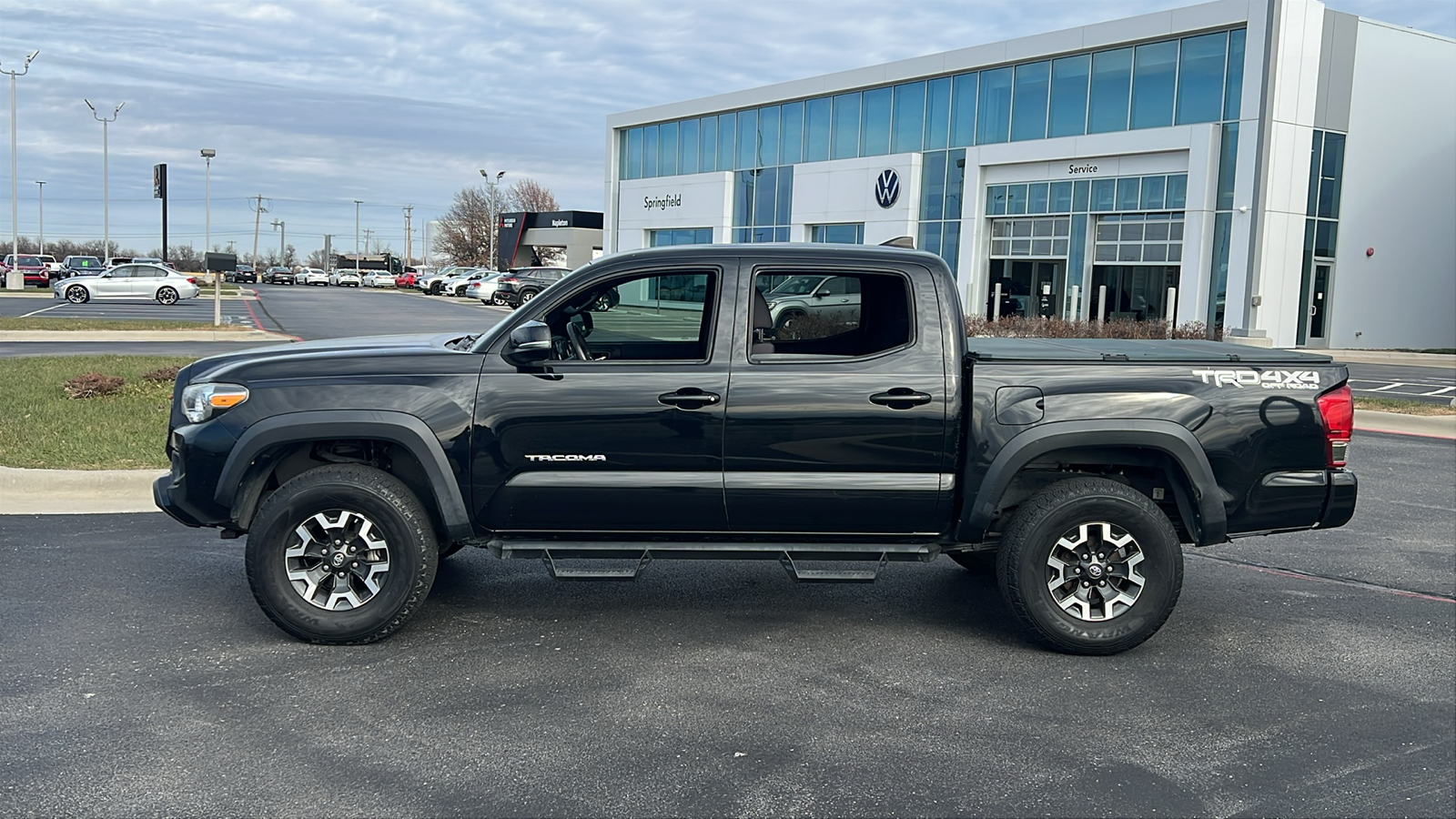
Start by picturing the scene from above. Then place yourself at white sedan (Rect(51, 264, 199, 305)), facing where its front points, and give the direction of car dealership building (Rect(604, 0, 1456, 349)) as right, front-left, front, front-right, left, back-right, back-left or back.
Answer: back-left

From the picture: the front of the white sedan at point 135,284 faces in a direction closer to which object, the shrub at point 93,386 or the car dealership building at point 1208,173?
the shrub

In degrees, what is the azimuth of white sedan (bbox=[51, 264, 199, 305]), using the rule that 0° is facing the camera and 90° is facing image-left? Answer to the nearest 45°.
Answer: approximately 90°

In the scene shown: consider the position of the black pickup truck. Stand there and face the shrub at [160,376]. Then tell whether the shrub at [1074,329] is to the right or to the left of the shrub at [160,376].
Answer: right

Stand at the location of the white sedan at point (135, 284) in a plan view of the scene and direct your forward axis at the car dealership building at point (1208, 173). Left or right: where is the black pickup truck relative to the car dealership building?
right

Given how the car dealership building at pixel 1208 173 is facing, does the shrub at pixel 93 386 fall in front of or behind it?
in front

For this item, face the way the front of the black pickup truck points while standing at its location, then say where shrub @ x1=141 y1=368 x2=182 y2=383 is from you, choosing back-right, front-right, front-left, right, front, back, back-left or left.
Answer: front-right

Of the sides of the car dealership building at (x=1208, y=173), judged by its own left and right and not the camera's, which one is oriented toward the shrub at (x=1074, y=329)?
front

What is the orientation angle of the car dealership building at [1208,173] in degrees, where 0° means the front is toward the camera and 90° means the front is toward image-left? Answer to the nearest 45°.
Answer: approximately 45°

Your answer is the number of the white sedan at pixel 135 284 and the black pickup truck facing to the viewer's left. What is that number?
2

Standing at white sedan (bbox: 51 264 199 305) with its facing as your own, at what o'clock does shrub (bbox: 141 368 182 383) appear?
The shrub is roughly at 9 o'clock from the white sedan.

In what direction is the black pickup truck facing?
to the viewer's left

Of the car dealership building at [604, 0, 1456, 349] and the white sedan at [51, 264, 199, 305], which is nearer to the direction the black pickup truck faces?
the white sedan

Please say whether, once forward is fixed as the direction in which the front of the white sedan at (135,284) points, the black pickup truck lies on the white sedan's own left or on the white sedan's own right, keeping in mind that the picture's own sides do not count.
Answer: on the white sedan's own left
